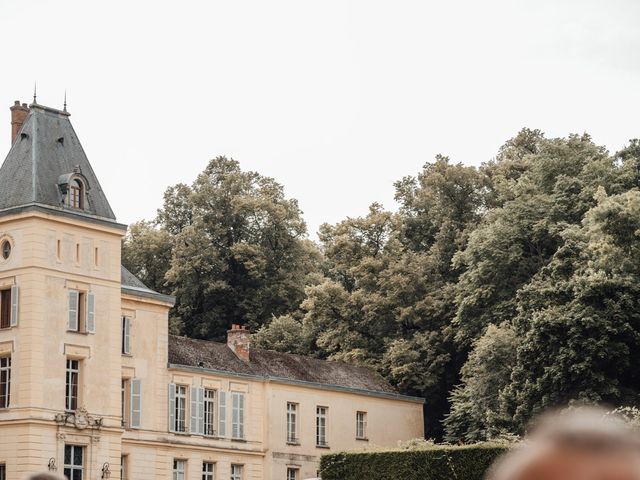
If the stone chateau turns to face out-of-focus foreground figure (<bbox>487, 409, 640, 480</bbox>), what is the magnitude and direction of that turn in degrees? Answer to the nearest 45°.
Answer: approximately 45° to its right

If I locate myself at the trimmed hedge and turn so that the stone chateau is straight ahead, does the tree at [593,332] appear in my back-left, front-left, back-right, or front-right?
back-right

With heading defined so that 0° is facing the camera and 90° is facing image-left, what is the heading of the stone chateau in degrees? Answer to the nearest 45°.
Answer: approximately 315°

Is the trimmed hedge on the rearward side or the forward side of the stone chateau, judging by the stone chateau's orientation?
on the forward side
